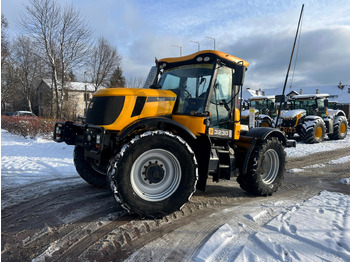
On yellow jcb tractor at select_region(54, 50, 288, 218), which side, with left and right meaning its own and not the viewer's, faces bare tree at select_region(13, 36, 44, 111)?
right

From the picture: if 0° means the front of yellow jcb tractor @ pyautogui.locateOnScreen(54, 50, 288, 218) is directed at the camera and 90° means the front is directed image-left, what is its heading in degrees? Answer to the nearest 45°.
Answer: approximately 45°

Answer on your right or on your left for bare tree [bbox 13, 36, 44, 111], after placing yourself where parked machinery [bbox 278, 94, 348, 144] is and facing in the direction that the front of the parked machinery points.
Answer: on your right

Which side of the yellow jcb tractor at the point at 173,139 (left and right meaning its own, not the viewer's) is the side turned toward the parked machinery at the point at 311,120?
back
